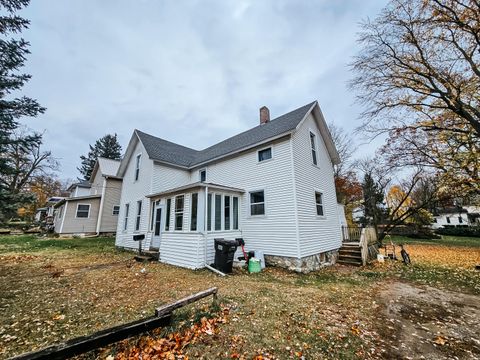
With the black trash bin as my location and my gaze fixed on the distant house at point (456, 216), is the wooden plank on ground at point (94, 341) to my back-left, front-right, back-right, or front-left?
back-right

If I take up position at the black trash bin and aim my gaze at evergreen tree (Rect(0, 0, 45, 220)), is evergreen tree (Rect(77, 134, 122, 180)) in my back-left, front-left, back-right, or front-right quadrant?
front-right

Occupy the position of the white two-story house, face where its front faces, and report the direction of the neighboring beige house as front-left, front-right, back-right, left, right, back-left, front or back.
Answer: right

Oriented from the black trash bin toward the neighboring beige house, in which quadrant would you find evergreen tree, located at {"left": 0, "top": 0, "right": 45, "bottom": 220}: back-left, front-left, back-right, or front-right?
front-left

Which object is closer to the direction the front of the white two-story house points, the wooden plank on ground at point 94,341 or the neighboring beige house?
the wooden plank on ground

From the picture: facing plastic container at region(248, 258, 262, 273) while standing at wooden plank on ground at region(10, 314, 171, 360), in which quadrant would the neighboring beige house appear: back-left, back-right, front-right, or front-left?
front-left

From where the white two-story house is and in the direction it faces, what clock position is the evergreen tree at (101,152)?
The evergreen tree is roughly at 3 o'clock from the white two-story house.
